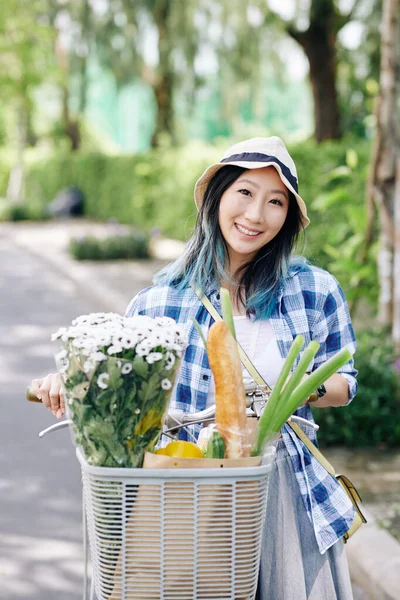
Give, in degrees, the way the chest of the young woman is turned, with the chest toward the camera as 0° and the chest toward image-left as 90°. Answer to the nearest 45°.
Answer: approximately 0°

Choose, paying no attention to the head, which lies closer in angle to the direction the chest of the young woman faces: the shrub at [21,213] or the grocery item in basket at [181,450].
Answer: the grocery item in basket

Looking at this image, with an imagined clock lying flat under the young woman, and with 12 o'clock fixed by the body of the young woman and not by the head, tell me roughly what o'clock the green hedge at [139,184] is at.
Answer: The green hedge is roughly at 6 o'clock from the young woman.

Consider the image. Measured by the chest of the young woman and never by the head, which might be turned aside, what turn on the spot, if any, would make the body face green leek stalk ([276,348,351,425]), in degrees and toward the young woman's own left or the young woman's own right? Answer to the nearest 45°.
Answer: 0° — they already face it

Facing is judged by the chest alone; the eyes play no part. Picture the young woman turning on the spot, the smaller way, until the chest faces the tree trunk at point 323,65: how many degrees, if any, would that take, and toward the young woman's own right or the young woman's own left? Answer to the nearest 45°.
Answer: approximately 180°

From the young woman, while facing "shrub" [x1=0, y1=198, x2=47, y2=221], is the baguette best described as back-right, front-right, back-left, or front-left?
back-left

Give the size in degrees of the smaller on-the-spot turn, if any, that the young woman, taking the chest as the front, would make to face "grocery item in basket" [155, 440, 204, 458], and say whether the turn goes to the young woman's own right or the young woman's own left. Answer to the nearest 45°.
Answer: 0° — they already face it

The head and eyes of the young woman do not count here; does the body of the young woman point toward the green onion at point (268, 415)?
yes

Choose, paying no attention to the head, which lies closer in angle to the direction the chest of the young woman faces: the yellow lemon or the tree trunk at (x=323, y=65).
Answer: the yellow lemon
